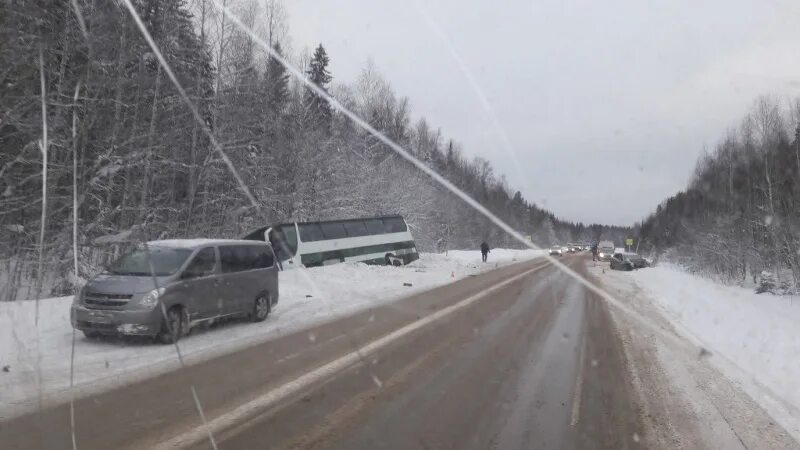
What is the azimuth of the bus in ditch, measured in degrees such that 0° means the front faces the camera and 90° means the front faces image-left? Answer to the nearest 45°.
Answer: approximately 45°

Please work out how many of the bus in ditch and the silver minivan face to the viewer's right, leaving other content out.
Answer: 0

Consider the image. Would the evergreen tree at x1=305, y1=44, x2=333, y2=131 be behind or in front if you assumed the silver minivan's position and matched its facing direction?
behind

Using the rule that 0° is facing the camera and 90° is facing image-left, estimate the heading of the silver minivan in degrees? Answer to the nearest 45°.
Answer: approximately 45°

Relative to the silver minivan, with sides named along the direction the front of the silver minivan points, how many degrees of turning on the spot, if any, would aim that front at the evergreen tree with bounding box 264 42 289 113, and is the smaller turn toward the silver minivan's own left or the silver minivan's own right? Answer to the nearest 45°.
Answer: approximately 135° to the silver minivan's own right

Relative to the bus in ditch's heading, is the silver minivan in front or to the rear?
in front

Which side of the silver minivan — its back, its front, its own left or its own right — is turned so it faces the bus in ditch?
back
